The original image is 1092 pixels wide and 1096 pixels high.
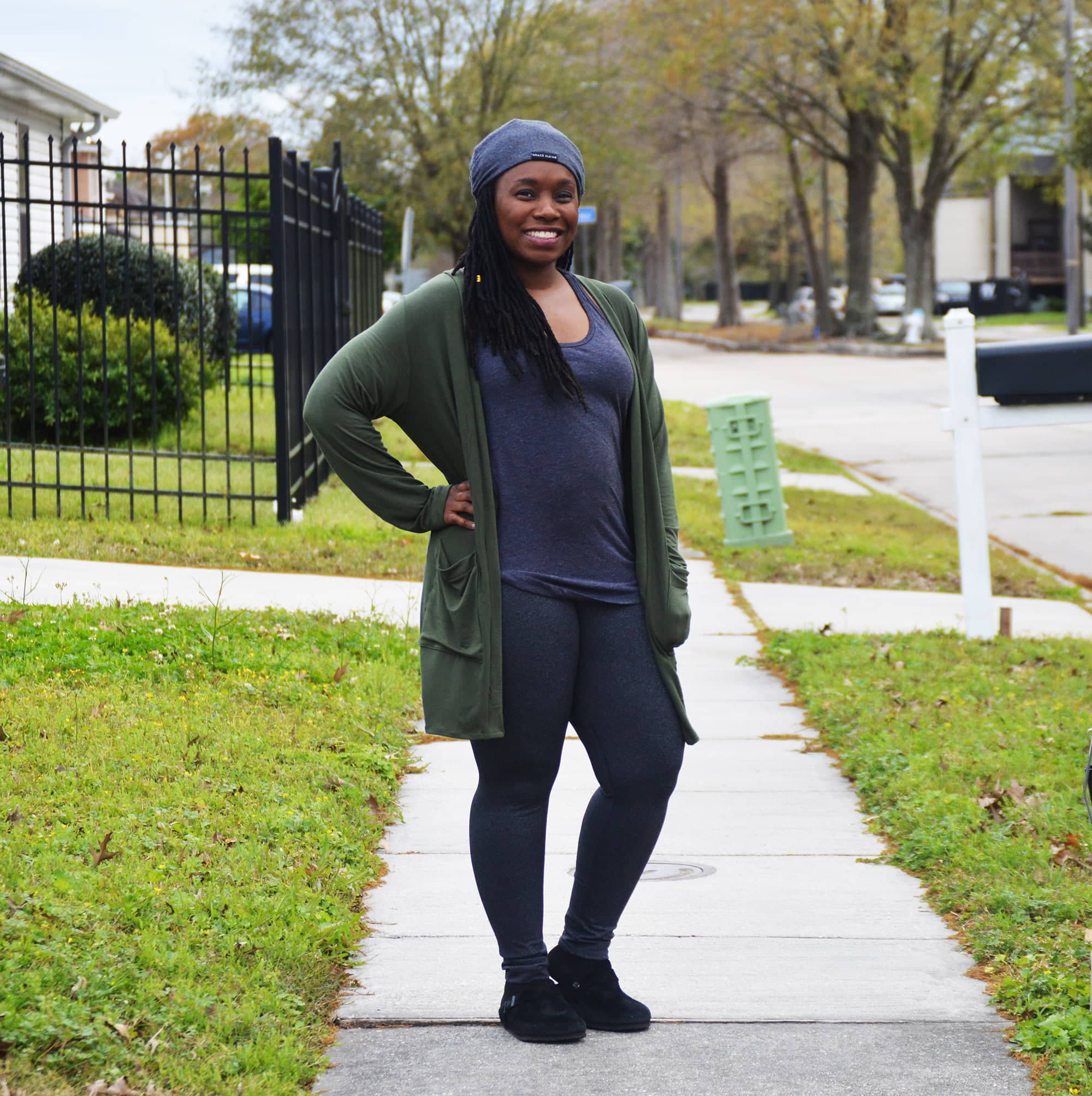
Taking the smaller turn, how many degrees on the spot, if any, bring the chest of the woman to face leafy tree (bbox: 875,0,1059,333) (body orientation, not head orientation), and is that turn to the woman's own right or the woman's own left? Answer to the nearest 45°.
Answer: approximately 135° to the woman's own left

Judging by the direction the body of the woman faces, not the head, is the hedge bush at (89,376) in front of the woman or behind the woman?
behind

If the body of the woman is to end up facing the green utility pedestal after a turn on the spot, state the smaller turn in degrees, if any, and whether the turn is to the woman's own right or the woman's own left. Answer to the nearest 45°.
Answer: approximately 135° to the woman's own left

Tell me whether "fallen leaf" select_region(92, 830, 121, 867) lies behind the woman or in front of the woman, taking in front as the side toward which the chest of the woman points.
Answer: behind

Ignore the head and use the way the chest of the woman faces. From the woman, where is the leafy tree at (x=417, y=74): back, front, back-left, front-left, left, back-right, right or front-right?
back-left

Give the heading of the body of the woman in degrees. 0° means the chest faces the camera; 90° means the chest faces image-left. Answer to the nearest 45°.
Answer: approximately 315°
